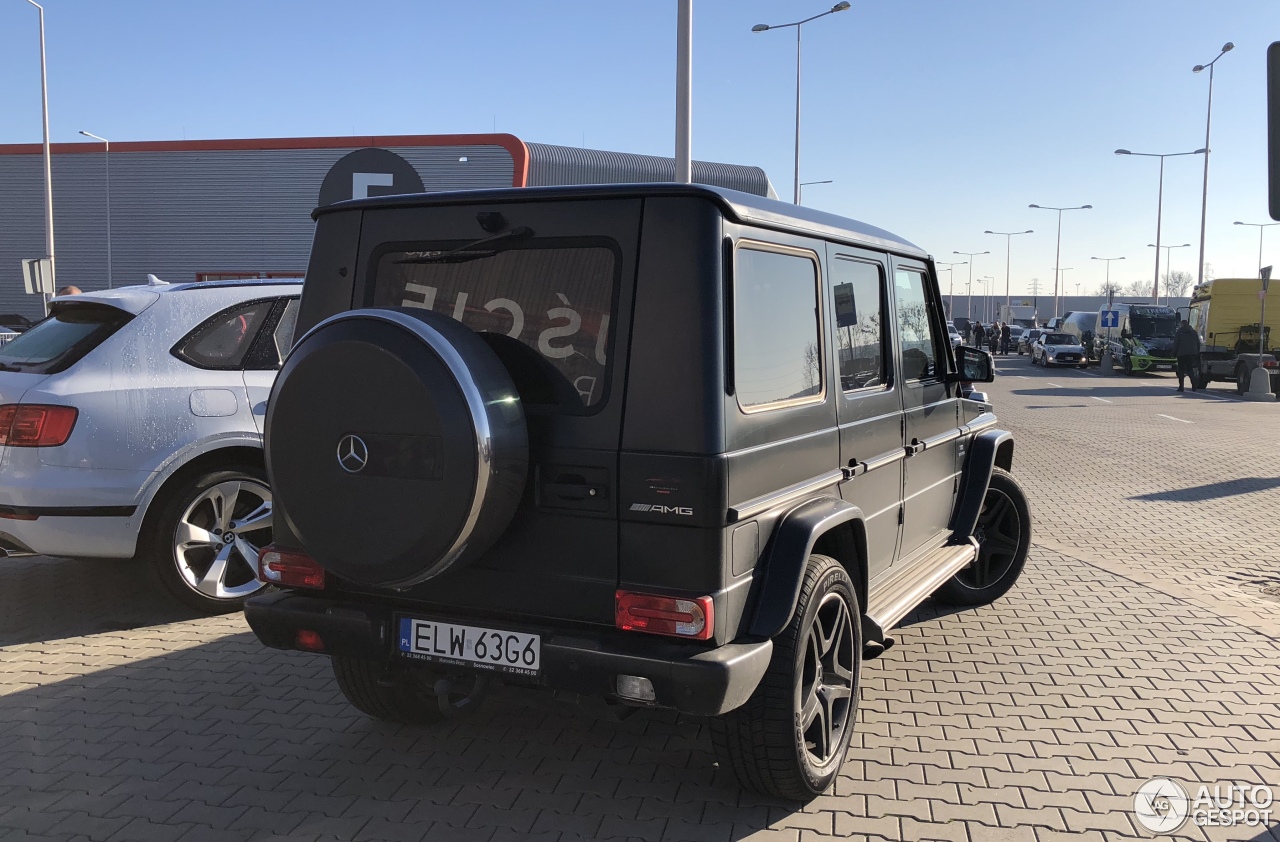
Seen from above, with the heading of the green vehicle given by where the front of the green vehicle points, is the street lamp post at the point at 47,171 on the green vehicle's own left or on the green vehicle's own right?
on the green vehicle's own right

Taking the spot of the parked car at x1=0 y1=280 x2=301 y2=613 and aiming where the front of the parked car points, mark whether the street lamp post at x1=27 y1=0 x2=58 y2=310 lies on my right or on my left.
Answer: on my left

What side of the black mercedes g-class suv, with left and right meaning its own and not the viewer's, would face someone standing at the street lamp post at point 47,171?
left

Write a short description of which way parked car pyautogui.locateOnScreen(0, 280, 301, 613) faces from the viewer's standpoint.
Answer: facing away from the viewer and to the right of the viewer

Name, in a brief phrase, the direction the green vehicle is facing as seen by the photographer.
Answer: facing the viewer and to the right of the viewer

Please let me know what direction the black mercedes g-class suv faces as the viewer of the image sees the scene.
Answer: facing away from the viewer and to the right of the viewer

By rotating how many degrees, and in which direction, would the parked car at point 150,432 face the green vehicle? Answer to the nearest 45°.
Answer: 0° — it already faces it

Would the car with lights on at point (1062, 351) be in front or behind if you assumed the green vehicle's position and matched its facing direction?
behind

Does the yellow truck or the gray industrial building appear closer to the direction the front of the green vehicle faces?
the yellow truck

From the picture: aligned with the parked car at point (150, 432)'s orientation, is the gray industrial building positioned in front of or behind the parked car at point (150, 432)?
in front

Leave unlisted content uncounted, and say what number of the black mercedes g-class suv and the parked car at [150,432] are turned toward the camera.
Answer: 0

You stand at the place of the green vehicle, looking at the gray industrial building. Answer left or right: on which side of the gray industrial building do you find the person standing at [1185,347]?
left

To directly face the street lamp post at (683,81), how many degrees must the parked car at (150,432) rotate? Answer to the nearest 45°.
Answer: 0° — it already faces it

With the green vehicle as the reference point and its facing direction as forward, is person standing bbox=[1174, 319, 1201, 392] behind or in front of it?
in front

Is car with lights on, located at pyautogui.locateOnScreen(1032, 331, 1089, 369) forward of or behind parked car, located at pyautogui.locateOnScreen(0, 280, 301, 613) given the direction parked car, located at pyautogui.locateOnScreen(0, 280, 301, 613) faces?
forward

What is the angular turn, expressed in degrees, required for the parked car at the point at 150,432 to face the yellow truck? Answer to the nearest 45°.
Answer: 0° — it already faces it

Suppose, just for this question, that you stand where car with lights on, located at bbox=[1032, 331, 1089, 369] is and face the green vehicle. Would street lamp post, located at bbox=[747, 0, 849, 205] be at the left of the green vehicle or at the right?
right

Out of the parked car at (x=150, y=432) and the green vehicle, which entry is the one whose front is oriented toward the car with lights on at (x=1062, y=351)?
the parked car at (x=150, y=432)
